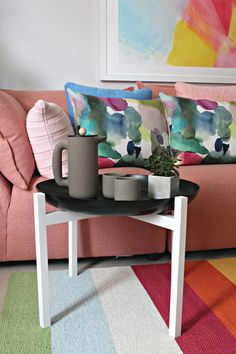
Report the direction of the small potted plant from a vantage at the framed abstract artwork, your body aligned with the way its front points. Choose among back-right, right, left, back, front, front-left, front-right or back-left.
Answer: front

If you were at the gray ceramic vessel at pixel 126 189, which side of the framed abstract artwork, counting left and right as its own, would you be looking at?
front

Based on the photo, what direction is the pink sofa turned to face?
toward the camera

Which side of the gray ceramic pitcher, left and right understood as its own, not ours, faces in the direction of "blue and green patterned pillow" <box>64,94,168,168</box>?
left

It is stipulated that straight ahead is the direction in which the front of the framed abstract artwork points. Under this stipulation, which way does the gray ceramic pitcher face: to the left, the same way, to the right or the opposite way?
to the left

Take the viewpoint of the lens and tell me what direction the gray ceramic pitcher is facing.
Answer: facing to the right of the viewer

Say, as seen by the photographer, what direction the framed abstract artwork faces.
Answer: facing the viewer

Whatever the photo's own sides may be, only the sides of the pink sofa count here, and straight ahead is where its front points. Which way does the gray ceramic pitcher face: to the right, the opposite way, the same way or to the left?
to the left

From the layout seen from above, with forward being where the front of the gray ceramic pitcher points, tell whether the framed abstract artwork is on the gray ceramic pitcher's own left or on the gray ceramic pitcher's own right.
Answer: on the gray ceramic pitcher's own left

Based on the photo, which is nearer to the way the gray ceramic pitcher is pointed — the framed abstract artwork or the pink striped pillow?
the framed abstract artwork

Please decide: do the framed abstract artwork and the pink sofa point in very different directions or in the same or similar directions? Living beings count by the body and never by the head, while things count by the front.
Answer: same or similar directions
